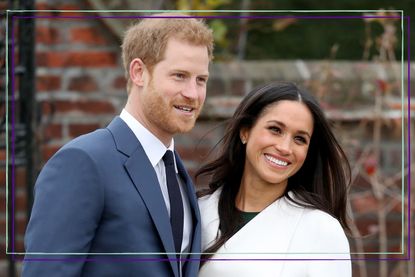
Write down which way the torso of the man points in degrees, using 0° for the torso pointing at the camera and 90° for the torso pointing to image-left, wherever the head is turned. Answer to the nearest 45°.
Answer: approximately 315°

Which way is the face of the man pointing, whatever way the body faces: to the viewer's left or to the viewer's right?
to the viewer's right
